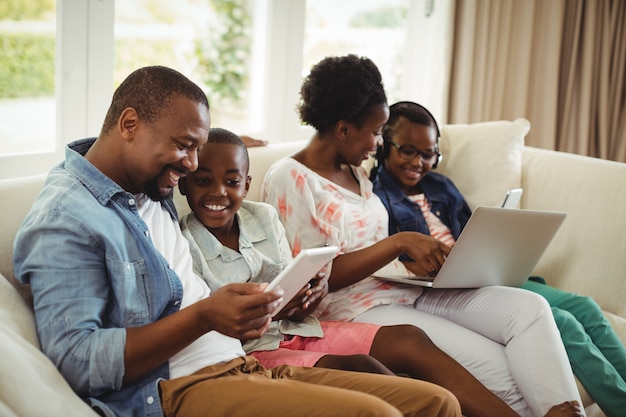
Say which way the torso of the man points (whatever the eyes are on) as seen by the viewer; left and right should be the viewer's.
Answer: facing the viewer and to the right of the viewer

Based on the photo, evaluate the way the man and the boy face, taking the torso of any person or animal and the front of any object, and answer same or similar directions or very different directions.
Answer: same or similar directions

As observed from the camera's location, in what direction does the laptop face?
facing away from the viewer and to the left of the viewer

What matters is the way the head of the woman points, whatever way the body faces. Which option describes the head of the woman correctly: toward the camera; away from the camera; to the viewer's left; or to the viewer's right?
to the viewer's right

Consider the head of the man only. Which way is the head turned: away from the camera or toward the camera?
toward the camera

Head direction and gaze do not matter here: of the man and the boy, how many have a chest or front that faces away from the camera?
0

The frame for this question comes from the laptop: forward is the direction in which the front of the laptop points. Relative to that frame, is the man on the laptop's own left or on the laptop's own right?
on the laptop's own left

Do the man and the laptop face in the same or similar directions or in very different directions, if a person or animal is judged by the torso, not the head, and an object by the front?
very different directions

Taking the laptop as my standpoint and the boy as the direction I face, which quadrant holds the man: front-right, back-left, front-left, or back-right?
front-left

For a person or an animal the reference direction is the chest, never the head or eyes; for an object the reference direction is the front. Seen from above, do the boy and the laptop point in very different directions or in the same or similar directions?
very different directions
